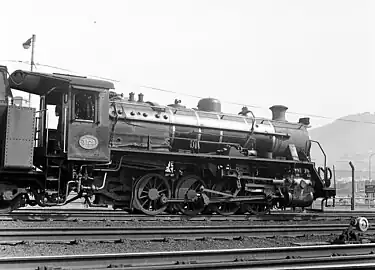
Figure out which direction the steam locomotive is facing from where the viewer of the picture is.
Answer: facing away from the viewer and to the right of the viewer
